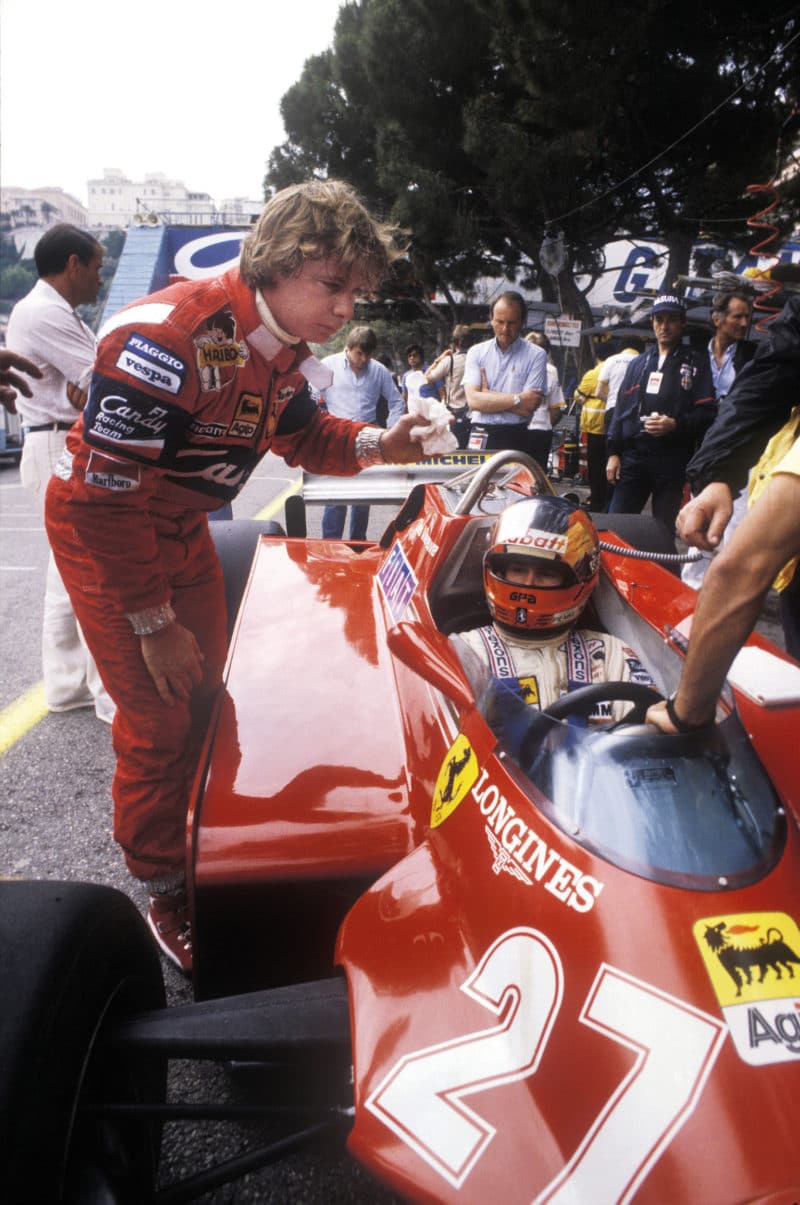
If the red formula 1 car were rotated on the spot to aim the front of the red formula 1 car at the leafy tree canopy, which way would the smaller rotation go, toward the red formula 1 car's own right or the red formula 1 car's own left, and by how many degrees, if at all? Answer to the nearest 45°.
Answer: approximately 135° to the red formula 1 car's own left

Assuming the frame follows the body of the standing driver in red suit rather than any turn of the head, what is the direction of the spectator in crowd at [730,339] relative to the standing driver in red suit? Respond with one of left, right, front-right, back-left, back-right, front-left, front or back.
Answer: left

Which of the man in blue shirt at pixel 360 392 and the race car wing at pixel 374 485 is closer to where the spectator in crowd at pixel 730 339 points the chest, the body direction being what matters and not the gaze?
the race car wing

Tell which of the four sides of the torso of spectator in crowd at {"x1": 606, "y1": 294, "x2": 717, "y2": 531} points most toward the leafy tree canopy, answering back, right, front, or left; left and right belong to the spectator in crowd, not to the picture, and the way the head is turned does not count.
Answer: back

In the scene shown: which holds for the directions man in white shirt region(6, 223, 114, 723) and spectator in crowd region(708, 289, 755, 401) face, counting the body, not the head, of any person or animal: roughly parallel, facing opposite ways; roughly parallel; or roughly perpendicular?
roughly perpendicular

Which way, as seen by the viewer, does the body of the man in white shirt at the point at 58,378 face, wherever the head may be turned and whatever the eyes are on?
to the viewer's right

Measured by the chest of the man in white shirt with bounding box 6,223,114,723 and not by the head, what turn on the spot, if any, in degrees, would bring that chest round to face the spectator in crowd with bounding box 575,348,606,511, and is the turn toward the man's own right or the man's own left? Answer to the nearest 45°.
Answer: approximately 45° to the man's own left

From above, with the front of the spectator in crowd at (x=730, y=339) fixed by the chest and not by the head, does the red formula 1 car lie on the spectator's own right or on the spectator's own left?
on the spectator's own right

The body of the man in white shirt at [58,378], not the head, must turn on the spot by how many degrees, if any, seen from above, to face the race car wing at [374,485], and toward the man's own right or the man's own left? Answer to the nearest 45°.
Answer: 0° — they already face it

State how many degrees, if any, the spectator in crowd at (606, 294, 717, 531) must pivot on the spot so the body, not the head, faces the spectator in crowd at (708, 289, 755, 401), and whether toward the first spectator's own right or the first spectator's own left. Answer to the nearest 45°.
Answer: approximately 135° to the first spectator's own left

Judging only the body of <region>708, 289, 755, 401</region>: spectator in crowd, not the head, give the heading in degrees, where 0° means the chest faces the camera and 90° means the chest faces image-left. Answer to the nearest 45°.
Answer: approximately 315°
